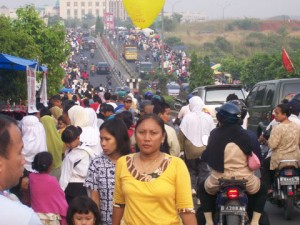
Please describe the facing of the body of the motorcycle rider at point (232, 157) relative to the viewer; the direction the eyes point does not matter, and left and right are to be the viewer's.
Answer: facing away from the viewer

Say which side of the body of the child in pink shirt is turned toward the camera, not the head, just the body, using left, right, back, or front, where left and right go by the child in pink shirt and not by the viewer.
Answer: back

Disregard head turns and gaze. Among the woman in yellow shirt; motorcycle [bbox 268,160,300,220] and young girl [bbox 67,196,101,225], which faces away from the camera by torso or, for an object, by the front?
the motorcycle

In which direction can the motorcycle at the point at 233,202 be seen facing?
away from the camera

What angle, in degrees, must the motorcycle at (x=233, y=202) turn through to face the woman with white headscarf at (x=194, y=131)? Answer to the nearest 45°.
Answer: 0° — it already faces them

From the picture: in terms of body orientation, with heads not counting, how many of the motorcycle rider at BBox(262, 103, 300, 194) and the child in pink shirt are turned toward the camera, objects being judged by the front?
0

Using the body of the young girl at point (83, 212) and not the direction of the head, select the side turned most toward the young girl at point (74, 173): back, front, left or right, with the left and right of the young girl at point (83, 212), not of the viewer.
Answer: back

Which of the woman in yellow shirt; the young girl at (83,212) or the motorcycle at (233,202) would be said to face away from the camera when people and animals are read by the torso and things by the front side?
the motorcycle

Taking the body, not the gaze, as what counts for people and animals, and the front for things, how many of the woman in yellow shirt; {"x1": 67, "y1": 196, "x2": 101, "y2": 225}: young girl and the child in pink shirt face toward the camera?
2

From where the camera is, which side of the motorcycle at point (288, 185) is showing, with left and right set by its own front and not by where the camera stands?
back

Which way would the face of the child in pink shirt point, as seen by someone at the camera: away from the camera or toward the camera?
away from the camera
